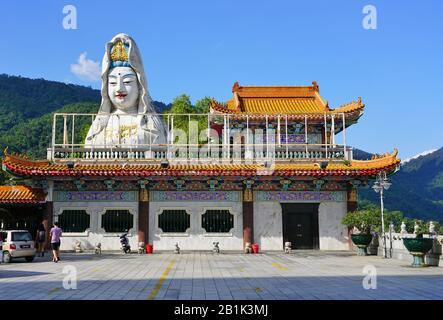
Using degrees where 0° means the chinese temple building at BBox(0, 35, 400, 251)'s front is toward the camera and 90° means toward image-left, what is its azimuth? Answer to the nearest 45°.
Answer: approximately 0°

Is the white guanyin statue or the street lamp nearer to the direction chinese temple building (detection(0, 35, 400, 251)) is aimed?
the street lamp

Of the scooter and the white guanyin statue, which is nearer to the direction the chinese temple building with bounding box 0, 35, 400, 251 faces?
the scooter

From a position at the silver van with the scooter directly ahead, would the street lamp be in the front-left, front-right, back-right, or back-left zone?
front-right

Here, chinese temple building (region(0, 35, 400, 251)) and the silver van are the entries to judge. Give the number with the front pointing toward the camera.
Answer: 1
